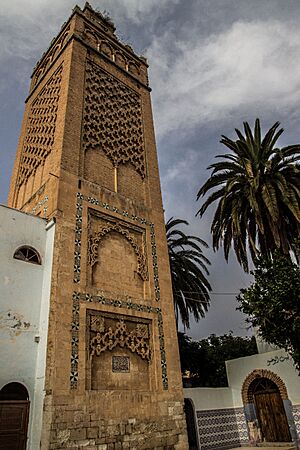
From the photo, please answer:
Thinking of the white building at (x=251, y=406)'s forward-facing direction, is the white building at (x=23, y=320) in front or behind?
in front

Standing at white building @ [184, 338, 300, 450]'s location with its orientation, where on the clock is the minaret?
The minaret is roughly at 1 o'clock from the white building.

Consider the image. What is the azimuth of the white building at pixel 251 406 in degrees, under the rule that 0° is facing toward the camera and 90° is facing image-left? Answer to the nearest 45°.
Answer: approximately 0°
